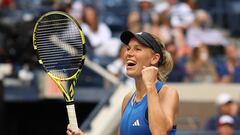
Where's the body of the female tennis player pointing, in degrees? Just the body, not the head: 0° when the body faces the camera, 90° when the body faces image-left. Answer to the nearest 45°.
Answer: approximately 45°

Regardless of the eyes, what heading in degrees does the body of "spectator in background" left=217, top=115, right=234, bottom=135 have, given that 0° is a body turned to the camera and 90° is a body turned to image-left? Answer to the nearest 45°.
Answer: approximately 0°

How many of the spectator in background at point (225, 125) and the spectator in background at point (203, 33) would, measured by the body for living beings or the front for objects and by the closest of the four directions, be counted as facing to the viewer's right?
0

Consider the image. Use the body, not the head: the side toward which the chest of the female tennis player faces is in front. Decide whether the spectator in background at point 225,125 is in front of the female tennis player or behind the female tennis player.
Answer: behind

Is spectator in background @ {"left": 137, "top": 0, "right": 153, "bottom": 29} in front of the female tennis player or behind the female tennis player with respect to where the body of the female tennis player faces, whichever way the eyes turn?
behind

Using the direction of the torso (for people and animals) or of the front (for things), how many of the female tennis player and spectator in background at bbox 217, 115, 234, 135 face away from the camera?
0
